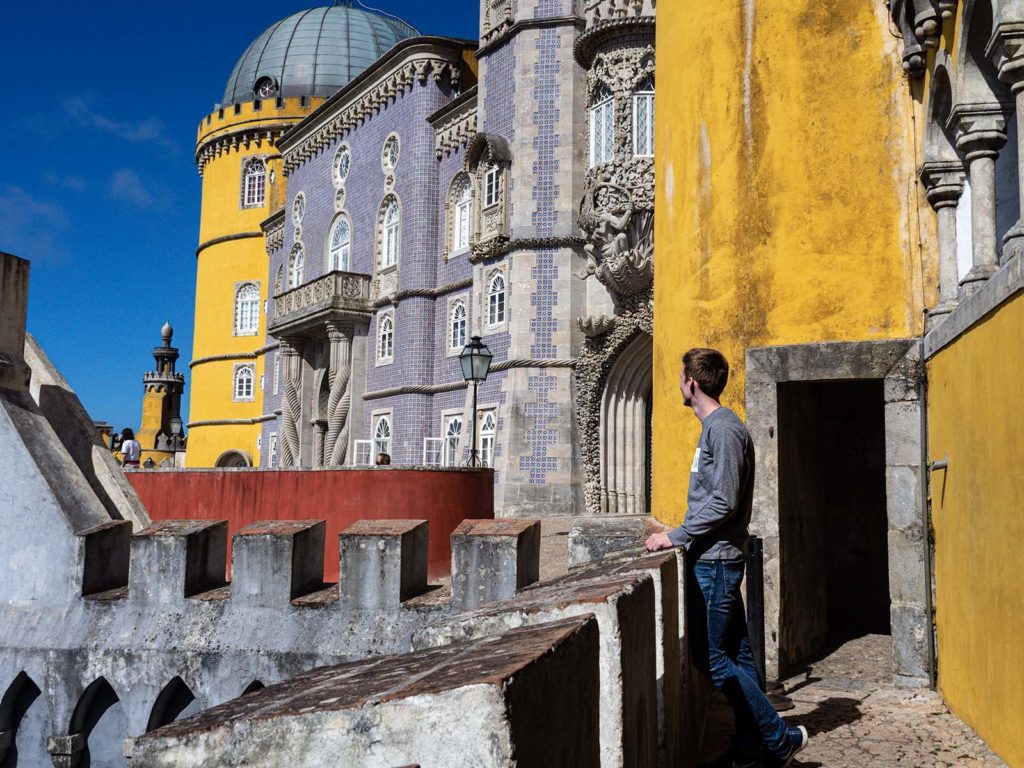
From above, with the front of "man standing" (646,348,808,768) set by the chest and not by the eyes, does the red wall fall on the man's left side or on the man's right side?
on the man's right side

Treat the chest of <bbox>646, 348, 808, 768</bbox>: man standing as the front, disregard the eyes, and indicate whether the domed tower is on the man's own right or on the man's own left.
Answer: on the man's own right

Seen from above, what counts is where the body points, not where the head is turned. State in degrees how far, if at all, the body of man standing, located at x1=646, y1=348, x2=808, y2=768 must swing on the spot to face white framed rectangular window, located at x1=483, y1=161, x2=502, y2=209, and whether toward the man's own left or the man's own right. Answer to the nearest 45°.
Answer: approximately 90° to the man's own right

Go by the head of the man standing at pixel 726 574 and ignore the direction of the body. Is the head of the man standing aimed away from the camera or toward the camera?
away from the camera

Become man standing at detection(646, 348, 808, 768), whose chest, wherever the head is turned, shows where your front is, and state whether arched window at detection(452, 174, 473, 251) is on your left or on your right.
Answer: on your right

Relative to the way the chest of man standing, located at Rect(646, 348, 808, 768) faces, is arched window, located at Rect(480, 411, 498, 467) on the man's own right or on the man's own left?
on the man's own right

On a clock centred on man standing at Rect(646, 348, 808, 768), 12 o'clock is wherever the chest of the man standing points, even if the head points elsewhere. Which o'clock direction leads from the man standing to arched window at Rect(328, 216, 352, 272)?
The arched window is roughly at 2 o'clock from the man standing.

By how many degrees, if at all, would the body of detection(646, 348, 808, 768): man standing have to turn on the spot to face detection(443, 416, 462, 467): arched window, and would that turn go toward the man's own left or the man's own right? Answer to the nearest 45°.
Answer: approximately 90° to the man's own right

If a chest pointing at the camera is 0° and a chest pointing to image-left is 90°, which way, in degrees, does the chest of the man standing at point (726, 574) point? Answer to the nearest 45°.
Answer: approximately 90°
